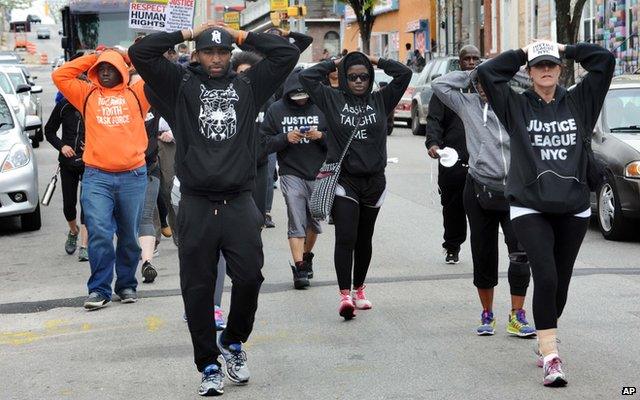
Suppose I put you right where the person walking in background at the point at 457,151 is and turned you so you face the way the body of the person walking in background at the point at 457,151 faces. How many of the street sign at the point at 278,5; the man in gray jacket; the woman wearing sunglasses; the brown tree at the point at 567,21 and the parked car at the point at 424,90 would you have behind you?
3

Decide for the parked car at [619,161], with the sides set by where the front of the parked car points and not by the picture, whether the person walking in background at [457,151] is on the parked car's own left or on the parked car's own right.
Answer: on the parked car's own right

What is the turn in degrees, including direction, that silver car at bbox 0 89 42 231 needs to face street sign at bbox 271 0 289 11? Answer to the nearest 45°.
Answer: approximately 180°

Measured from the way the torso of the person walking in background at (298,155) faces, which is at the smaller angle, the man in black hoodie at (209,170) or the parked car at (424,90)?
the man in black hoodie

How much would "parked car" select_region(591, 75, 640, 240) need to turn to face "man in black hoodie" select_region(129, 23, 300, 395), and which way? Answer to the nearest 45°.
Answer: approximately 45° to its right

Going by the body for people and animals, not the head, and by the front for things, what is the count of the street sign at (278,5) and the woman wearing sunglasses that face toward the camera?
2

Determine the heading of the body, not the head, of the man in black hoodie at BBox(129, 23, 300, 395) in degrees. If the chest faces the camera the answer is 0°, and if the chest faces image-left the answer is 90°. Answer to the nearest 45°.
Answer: approximately 0°

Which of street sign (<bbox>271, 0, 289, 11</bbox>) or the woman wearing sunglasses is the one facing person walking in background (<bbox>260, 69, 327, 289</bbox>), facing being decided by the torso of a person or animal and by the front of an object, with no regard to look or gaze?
the street sign

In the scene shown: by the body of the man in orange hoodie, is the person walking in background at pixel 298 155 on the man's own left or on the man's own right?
on the man's own left
